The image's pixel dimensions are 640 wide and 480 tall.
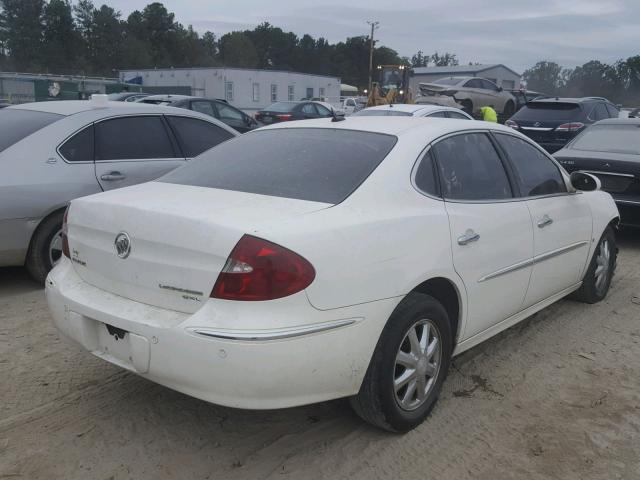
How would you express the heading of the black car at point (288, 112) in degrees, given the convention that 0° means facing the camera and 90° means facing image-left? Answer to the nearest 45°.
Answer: approximately 225°

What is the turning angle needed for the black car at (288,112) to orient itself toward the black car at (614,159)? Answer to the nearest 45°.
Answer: approximately 135° to its right

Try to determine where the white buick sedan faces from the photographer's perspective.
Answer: facing away from the viewer and to the right of the viewer

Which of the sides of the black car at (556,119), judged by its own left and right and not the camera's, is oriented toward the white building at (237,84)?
left
